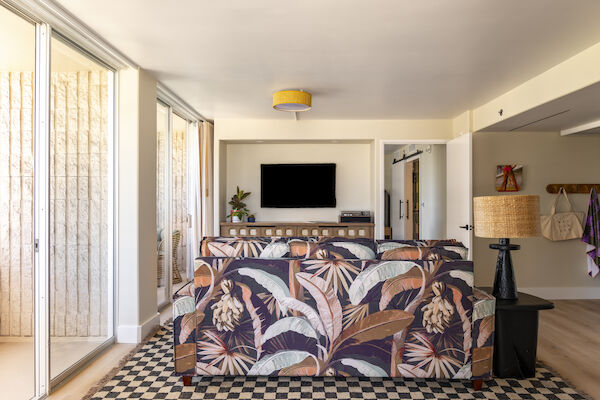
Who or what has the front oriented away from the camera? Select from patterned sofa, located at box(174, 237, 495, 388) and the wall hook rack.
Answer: the patterned sofa

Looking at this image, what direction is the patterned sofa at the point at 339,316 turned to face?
away from the camera

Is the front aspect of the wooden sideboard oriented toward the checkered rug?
yes

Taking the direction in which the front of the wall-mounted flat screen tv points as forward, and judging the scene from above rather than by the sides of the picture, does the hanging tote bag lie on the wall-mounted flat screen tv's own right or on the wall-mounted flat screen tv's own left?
on the wall-mounted flat screen tv's own left

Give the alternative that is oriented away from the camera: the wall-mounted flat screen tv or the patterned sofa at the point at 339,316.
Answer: the patterned sofa

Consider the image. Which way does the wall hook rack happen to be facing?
toward the camera

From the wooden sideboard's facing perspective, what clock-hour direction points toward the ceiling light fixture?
The ceiling light fixture is roughly at 12 o'clock from the wooden sideboard.

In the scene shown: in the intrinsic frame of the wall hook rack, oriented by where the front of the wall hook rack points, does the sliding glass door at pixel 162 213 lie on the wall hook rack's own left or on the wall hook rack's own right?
on the wall hook rack's own right

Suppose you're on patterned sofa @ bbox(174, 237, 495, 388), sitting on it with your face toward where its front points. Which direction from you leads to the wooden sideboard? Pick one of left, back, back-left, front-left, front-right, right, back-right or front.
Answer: front

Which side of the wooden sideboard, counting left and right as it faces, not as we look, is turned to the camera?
front

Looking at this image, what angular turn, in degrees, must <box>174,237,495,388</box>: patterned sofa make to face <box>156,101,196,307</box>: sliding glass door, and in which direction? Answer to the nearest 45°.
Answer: approximately 45° to its left

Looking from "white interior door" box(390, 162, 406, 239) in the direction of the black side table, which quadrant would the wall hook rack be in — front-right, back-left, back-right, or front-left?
front-left

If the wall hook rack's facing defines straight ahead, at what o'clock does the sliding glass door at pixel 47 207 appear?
The sliding glass door is roughly at 1 o'clock from the wall hook rack.
